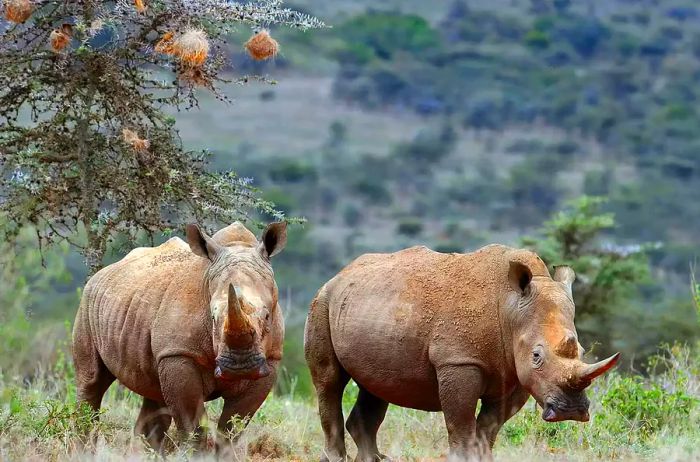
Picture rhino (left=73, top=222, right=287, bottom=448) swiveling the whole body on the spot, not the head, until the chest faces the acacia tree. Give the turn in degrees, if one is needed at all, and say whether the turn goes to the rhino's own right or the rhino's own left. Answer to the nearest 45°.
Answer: approximately 135° to the rhino's own left

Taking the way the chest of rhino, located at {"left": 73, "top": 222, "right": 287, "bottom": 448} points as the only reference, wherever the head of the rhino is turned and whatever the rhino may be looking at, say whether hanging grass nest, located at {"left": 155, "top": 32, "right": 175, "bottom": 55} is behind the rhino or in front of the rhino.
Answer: behind

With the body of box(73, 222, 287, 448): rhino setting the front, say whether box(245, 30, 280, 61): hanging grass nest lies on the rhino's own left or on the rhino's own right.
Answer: on the rhino's own left

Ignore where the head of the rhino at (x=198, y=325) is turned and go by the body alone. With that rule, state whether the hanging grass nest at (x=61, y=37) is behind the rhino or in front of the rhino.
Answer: behind

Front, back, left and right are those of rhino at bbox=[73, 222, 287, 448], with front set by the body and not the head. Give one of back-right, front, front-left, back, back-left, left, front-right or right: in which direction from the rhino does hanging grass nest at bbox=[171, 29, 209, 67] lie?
back-left

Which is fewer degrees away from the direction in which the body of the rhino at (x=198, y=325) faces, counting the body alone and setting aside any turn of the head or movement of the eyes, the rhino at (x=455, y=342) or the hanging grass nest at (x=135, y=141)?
the rhino

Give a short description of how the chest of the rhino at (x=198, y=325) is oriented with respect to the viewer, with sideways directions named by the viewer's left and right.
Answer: facing the viewer and to the right of the viewer

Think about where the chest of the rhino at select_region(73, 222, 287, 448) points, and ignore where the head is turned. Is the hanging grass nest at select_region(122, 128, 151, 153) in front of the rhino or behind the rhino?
behind

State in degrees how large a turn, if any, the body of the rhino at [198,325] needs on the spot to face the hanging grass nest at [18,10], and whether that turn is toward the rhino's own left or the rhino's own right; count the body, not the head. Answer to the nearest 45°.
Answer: approximately 180°
